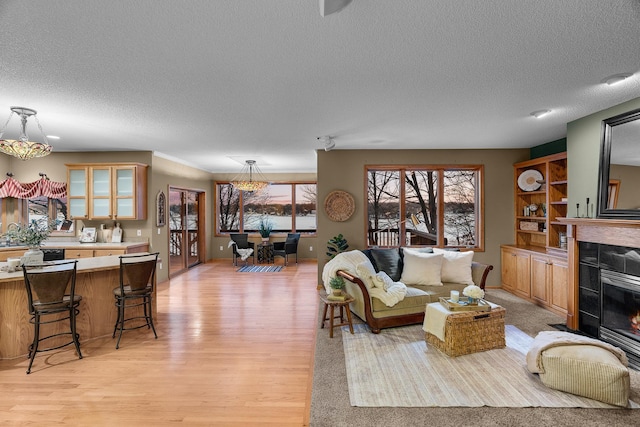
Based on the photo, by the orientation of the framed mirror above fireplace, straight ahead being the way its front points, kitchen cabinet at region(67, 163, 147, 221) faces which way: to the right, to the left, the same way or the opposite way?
to the left

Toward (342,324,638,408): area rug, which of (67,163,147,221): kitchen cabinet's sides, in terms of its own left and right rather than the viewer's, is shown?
left

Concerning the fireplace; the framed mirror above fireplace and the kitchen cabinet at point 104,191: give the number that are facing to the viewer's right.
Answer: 0

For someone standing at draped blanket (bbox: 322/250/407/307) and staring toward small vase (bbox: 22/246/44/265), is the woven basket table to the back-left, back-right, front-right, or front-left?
back-left

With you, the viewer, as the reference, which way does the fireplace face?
facing the viewer and to the left of the viewer

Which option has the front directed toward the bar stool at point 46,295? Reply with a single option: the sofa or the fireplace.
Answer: the fireplace

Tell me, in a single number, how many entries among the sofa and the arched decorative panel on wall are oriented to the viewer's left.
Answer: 0

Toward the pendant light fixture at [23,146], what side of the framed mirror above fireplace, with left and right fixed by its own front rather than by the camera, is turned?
front

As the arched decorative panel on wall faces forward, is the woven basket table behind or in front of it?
in front

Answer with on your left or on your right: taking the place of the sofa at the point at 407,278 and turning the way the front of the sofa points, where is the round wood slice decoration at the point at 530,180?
on your left

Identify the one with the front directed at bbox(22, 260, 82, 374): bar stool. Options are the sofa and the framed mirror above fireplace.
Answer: the framed mirror above fireplace

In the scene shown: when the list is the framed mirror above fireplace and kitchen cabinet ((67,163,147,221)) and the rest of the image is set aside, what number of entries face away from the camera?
0

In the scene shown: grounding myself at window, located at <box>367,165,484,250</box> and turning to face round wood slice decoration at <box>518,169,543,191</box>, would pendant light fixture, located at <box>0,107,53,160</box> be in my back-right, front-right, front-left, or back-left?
back-right

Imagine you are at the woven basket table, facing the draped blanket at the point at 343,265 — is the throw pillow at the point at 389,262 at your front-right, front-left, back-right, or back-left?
front-right

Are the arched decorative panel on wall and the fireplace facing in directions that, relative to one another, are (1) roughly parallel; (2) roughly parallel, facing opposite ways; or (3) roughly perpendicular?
roughly parallel, facing opposite ways

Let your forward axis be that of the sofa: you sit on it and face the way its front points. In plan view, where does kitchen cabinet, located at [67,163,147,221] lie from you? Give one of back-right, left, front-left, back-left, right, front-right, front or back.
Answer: back-right

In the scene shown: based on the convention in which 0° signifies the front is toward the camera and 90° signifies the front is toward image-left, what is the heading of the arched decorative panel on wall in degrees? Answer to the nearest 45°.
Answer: approximately 315°
